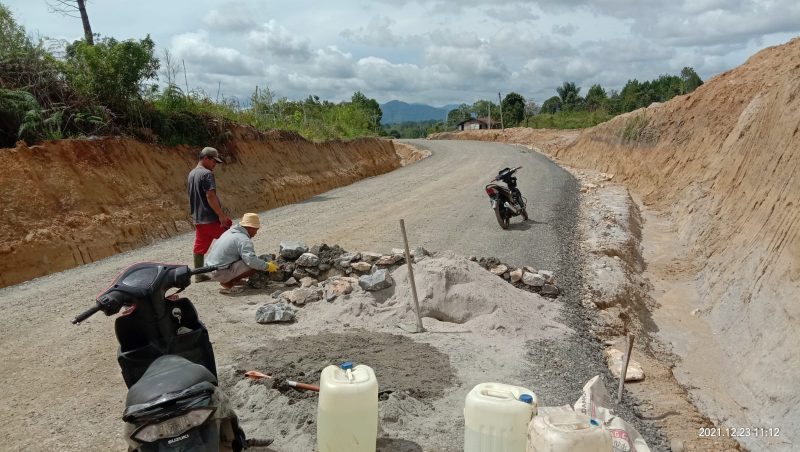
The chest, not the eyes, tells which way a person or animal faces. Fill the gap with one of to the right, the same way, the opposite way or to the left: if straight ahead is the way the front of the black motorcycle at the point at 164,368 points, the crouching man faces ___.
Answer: to the right

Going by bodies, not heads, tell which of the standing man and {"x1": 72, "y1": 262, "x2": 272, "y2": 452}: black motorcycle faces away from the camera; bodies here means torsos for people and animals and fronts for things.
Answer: the black motorcycle

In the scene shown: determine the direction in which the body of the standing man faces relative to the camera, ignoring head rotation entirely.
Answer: to the viewer's right

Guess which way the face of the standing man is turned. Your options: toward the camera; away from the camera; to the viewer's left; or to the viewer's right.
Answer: to the viewer's right

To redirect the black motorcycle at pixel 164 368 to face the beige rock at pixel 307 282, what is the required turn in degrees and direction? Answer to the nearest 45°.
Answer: approximately 45° to its right

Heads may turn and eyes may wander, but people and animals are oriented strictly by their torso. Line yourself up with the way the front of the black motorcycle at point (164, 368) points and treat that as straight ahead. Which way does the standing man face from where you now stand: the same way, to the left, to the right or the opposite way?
to the right

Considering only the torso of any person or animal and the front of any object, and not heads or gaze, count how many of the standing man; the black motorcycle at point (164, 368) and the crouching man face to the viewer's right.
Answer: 2

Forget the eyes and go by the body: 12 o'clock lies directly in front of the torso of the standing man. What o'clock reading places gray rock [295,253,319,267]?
The gray rock is roughly at 1 o'clock from the standing man.

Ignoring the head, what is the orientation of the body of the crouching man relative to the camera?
to the viewer's right

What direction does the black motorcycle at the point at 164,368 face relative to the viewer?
away from the camera

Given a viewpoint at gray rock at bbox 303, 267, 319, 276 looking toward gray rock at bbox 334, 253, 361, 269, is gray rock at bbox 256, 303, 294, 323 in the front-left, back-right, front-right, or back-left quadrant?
back-right

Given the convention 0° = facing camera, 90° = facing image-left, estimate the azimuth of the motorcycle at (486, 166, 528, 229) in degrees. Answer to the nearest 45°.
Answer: approximately 225°

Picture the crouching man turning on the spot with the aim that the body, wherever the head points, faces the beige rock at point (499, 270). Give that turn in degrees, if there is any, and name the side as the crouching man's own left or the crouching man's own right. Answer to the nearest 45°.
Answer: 0° — they already face it

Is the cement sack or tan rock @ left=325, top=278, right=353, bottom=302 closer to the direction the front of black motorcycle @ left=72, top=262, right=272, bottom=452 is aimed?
the tan rock

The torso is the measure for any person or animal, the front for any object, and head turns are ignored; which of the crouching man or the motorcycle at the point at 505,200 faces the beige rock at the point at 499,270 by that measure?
the crouching man

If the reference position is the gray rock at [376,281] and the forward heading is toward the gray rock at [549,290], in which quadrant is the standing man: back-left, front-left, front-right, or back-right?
back-left
